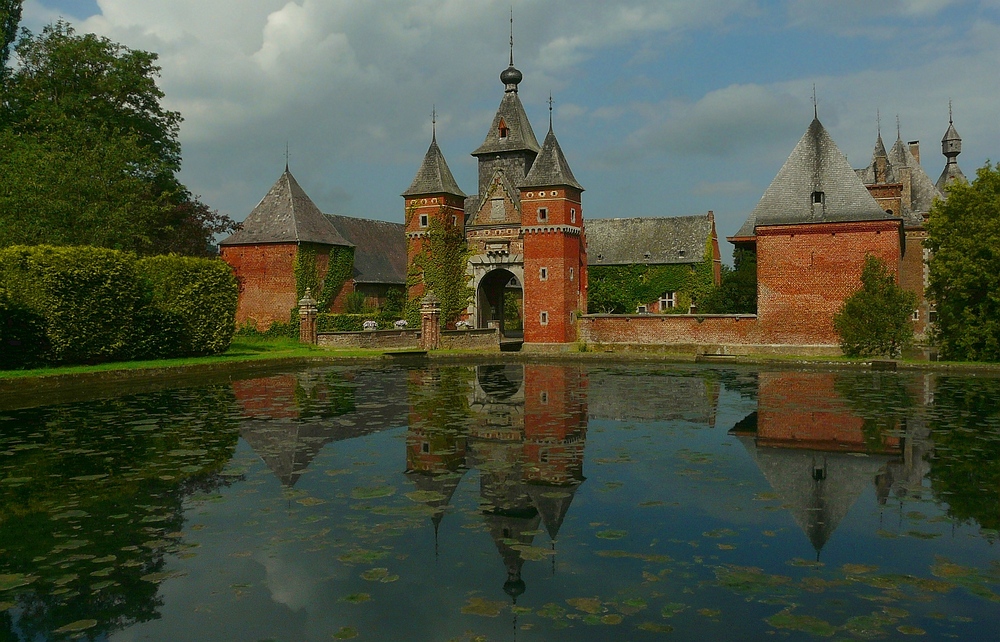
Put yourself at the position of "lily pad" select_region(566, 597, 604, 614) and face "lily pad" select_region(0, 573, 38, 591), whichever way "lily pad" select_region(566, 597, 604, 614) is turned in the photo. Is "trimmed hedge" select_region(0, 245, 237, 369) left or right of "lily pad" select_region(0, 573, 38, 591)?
right

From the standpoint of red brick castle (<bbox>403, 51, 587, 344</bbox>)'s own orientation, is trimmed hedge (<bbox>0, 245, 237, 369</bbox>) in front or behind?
in front

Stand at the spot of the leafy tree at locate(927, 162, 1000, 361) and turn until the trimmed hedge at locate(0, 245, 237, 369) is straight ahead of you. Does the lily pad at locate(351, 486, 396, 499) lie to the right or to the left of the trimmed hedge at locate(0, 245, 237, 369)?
left

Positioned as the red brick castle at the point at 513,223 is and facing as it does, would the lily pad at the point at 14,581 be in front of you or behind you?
in front

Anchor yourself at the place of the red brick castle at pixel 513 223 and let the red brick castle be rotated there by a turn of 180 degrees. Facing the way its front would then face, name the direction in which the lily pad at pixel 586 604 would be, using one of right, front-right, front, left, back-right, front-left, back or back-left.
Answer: back-right

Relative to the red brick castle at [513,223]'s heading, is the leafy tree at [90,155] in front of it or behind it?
in front

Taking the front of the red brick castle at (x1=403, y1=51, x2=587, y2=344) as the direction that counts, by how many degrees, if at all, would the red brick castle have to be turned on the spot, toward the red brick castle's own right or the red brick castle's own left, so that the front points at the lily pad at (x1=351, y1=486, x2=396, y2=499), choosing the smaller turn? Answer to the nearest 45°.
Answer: approximately 45° to the red brick castle's own left

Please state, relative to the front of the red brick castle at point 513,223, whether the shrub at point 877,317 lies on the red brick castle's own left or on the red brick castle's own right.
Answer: on the red brick castle's own left

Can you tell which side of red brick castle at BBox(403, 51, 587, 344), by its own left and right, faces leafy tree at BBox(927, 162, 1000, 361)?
left

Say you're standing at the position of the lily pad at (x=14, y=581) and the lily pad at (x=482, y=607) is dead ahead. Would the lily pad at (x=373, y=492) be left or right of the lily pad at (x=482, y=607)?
left

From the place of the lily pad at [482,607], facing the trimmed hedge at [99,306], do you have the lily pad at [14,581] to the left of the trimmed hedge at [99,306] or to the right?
left

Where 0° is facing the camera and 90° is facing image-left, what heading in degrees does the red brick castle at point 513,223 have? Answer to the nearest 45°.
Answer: approximately 45°
